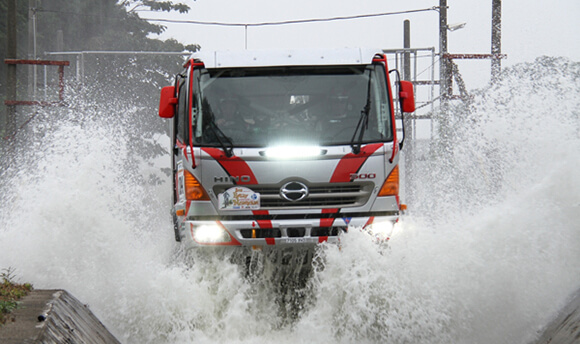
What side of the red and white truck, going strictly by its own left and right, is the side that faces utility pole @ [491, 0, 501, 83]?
back

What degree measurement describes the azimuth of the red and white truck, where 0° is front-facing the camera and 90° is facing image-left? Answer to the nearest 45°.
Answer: approximately 0°

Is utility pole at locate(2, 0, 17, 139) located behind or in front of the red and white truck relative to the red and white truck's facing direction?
behind
